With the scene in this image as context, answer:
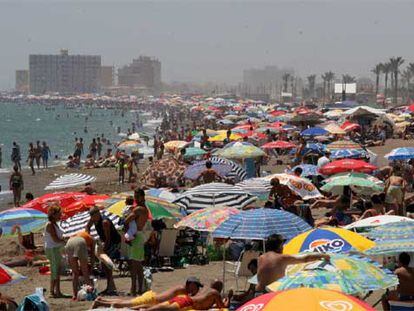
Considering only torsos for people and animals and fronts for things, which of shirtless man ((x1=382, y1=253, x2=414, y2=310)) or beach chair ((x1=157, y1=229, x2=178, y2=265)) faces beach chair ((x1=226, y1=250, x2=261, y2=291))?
the shirtless man

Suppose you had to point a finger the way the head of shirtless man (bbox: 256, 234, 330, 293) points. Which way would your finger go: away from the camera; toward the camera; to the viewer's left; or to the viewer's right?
away from the camera

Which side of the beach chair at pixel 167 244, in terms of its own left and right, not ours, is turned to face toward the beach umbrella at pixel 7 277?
left

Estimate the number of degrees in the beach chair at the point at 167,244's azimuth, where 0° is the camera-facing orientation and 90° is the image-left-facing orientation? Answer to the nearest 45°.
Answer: approximately 135°

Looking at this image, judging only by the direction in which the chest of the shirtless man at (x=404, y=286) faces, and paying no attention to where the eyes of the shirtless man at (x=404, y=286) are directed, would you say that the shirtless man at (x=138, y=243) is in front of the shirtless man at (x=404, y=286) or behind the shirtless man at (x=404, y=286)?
in front

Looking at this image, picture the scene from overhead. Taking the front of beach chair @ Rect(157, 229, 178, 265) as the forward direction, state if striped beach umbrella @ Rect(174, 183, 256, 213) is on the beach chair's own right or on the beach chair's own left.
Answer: on the beach chair's own right
